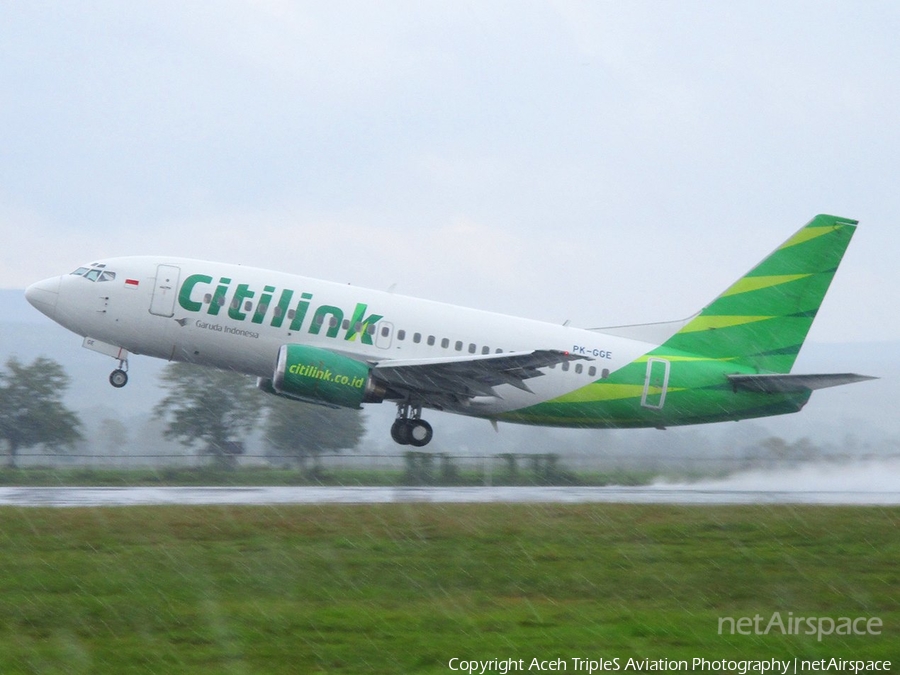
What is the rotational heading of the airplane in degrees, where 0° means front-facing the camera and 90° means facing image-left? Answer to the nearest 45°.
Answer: approximately 90°
